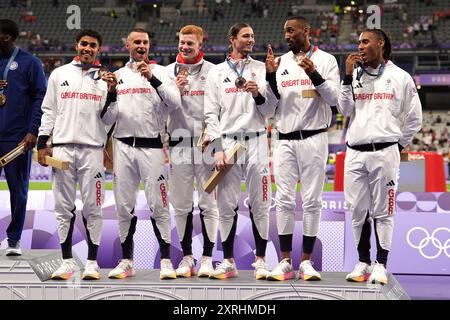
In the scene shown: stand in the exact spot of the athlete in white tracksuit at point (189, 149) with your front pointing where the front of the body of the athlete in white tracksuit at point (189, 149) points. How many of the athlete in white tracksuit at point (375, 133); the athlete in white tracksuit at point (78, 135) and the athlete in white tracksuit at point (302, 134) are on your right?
1

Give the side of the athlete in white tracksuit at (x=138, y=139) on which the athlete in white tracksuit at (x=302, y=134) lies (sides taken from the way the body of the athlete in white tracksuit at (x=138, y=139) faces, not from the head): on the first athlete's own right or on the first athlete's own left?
on the first athlete's own left

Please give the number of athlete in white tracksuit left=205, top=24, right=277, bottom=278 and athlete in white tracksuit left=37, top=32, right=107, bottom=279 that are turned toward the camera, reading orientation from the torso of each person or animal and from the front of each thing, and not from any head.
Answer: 2

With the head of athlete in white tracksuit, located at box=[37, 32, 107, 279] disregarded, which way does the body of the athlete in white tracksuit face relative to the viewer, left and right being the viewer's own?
facing the viewer

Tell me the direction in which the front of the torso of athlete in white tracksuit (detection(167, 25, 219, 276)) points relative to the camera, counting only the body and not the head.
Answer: toward the camera

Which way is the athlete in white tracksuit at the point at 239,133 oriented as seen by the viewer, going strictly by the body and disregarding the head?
toward the camera

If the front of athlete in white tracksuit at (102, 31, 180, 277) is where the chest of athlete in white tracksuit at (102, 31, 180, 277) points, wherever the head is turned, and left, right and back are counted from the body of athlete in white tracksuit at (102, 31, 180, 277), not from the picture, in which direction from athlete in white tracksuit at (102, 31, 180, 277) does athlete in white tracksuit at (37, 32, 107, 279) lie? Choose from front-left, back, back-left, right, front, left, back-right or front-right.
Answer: right
